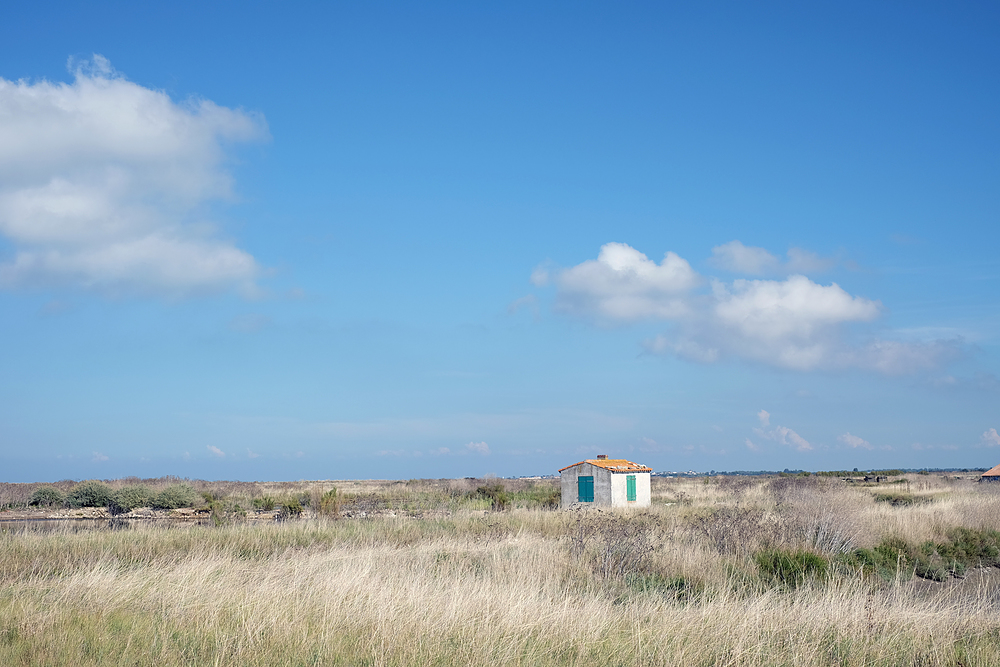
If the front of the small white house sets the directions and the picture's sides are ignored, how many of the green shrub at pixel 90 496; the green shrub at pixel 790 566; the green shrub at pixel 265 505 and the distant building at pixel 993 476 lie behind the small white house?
1

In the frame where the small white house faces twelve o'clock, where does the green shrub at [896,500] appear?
The green shrub is roughly at 7 o'clock from the small white house.

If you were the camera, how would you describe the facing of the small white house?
facing the viewer and to the left of the viewer

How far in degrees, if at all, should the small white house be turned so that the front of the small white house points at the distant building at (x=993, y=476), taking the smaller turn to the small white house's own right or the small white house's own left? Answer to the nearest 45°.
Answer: approximately 180°

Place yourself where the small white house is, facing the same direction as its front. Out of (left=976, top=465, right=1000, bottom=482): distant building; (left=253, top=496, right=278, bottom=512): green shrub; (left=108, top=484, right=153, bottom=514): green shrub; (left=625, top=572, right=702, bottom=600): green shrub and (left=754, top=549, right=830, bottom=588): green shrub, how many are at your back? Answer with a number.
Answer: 1

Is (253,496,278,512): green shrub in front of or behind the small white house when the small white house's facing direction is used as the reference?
in front

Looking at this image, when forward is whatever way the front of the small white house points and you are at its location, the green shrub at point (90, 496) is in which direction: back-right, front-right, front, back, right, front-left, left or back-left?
front-right

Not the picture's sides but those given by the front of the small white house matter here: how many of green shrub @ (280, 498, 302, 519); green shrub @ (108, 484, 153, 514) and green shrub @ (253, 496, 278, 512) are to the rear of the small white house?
0

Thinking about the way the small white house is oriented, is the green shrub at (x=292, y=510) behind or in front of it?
in front

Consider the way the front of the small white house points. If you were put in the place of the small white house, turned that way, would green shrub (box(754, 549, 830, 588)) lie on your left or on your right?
on your left

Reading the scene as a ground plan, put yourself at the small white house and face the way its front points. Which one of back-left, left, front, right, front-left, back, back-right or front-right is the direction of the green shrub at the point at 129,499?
front-right

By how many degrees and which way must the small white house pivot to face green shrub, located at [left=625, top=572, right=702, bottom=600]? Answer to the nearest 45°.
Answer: approximately 45° to its left
